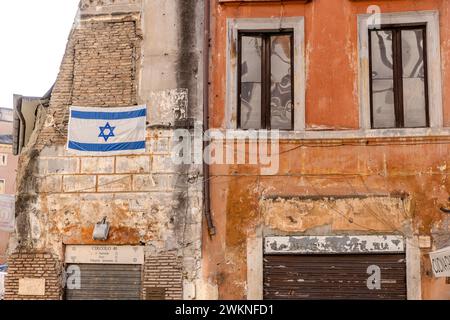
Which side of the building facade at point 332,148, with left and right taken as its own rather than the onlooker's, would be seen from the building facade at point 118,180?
right

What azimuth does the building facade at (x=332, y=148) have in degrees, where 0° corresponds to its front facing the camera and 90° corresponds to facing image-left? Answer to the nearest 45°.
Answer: approximately 0°

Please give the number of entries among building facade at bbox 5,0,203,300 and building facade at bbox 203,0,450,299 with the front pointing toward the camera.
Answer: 2

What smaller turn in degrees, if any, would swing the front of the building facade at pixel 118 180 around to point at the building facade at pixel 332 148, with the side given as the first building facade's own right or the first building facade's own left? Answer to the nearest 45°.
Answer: approximately 90° to the first building facade's own left

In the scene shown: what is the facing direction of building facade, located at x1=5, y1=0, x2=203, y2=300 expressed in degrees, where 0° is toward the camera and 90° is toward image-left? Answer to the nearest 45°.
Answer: approximately 0°
